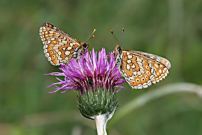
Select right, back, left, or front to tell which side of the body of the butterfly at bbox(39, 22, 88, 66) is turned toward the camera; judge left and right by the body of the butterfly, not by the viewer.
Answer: right
